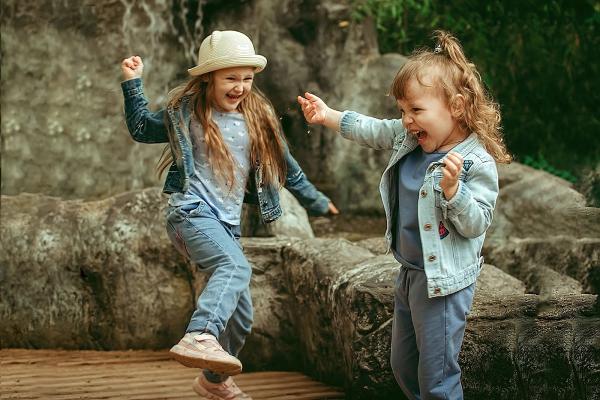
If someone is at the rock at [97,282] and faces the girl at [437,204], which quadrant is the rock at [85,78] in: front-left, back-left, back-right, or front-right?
back-left

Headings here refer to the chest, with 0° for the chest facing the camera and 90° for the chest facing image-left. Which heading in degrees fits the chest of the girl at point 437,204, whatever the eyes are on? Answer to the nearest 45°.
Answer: approximately 45°

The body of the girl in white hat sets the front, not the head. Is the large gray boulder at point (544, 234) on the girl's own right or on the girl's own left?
on the girl's own left

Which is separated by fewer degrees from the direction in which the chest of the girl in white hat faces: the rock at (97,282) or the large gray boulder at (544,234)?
the large gray boulder

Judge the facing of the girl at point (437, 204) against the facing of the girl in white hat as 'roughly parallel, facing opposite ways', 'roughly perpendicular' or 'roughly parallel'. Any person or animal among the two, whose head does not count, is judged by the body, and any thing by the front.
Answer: roughly perpendicular

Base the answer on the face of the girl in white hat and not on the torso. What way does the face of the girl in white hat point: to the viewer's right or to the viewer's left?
to the viewer's right

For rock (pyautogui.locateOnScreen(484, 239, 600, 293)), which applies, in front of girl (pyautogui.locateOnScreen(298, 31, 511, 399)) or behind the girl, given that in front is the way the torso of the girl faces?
behind

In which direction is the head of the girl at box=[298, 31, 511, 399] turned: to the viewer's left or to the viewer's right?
to the viewer's left

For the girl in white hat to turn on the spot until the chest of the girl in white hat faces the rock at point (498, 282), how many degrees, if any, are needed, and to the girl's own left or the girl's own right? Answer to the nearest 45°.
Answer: approximately 45° to the girl's own left

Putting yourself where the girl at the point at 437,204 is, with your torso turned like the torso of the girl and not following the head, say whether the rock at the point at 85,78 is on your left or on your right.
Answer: on your right

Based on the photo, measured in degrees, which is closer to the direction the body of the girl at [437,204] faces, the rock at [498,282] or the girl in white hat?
the girl in white hat
